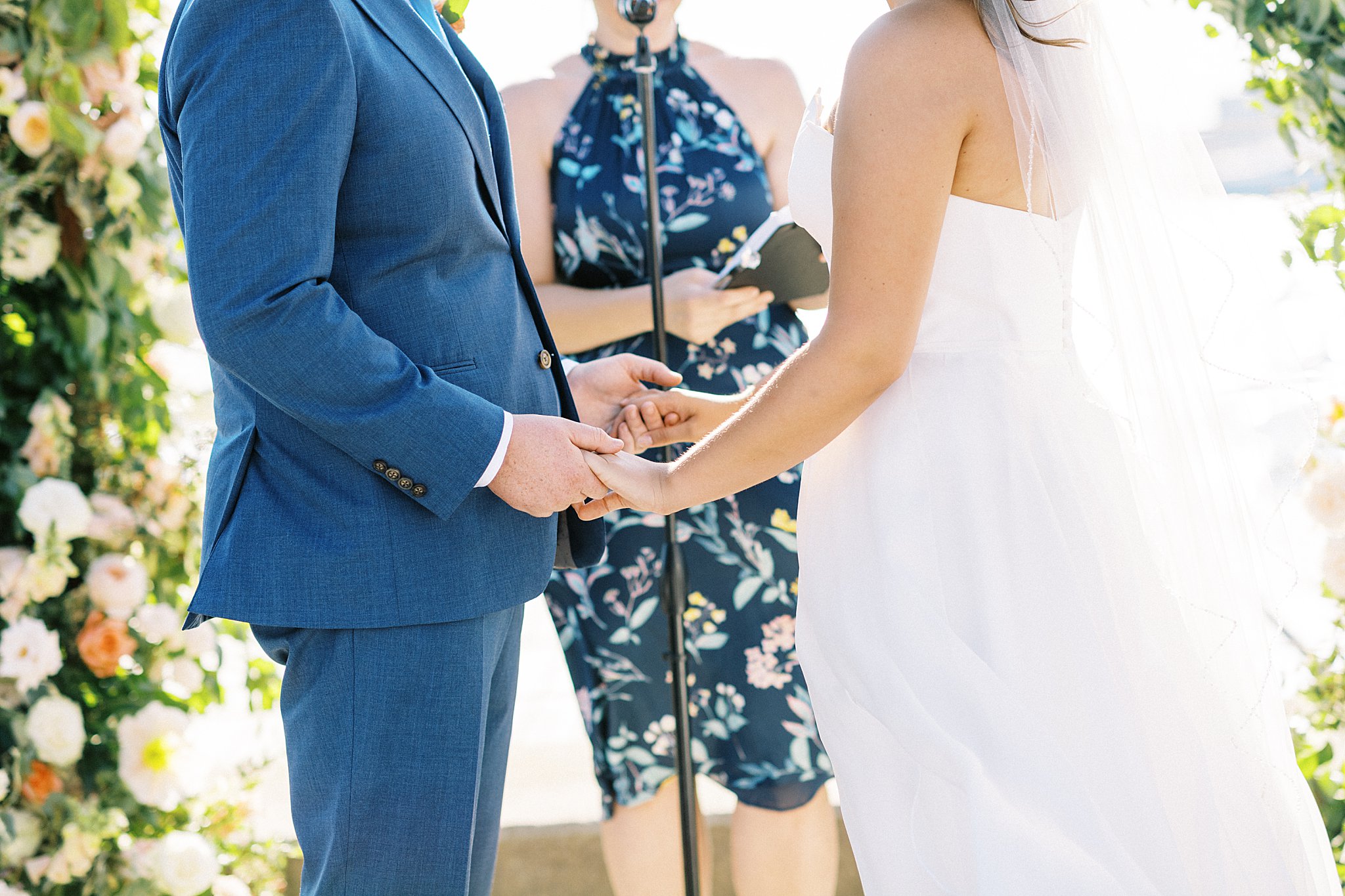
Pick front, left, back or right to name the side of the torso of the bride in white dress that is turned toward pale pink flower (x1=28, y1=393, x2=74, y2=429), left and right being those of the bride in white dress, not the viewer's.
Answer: front

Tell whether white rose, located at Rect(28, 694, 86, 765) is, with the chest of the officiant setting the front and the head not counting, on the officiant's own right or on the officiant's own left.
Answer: on the officiant's own right

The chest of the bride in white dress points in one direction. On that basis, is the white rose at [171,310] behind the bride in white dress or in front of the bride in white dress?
in front

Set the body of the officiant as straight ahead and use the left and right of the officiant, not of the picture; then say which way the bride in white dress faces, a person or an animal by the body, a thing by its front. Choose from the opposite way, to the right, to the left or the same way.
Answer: to the right

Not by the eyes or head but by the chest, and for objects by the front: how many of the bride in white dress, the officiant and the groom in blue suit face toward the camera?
1

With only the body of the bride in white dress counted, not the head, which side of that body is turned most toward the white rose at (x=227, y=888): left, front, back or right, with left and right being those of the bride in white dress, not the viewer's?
front

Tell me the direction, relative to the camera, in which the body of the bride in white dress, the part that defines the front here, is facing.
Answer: to the viewer's left

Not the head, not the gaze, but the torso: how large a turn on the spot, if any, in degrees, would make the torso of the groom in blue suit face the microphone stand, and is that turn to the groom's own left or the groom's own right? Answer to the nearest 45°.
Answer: approximately 45° to the groom's own left

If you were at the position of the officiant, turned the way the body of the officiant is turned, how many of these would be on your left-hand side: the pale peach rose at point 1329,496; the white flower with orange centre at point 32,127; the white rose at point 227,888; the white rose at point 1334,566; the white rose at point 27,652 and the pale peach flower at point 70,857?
2

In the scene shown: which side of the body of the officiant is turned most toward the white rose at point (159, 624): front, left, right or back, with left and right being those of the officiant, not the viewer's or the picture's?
right

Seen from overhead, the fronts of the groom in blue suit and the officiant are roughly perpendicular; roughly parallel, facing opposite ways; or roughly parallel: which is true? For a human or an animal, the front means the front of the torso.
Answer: roughly perpendicular

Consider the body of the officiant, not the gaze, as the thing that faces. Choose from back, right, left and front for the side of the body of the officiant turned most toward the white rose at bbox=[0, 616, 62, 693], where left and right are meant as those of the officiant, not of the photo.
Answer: right

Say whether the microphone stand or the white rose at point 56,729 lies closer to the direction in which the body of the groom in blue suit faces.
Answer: the microphone stand

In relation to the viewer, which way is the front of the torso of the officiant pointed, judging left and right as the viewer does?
facing the viewer

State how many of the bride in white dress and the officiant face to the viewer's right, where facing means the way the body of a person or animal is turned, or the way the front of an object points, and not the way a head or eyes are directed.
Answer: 0

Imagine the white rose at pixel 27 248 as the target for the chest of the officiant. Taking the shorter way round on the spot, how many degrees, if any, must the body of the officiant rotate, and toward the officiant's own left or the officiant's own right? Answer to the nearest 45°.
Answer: approximately 90° to the officiant's own right

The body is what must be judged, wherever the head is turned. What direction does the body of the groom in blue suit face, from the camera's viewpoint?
to the viewer's right

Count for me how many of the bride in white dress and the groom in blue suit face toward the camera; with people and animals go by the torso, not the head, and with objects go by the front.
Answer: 0
